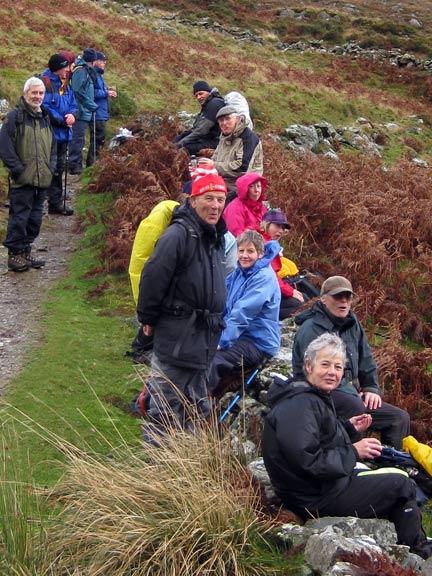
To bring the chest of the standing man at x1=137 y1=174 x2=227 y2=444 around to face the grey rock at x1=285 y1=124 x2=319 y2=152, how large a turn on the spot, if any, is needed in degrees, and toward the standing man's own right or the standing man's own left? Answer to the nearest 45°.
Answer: approximately 135° to the standing man's own left

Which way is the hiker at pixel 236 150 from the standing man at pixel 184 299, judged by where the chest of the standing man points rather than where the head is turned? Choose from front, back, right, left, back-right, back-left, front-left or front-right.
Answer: back-left

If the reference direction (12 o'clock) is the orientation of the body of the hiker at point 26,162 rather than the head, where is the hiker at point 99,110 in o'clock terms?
the hiker at point 99,110 is roughly at 8 o'clock from the hiker at point 26,162.

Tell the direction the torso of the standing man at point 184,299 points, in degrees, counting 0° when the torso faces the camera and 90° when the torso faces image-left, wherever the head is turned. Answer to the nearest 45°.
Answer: approximately 315°

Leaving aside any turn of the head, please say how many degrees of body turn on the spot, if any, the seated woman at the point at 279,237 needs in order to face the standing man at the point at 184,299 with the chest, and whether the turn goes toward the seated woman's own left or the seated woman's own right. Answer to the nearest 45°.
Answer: approximately 45° to the seated woman's own right

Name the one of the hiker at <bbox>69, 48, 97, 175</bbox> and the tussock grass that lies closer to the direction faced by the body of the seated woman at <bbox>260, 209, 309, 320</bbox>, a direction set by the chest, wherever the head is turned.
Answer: the tussock grass

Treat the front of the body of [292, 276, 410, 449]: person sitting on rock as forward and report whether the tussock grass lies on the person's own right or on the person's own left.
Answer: on the person's own right
